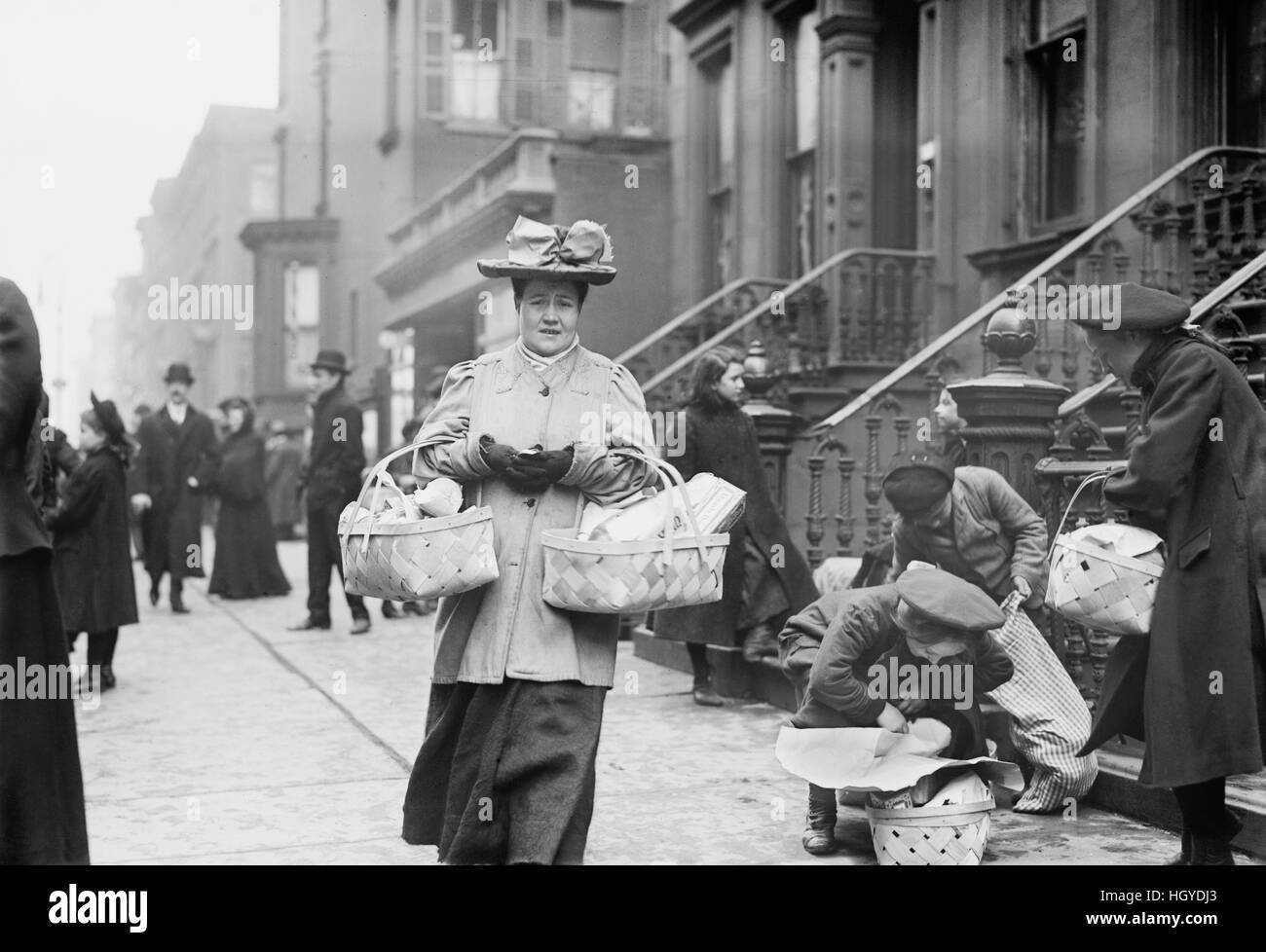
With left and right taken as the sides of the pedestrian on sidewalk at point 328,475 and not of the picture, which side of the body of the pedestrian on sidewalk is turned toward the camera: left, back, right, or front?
left

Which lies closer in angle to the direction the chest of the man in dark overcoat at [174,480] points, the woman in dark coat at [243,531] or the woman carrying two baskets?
the woman carrying two baskets

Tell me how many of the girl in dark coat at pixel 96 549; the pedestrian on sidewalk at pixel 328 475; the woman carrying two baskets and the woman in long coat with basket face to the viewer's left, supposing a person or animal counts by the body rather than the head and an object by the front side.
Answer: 3

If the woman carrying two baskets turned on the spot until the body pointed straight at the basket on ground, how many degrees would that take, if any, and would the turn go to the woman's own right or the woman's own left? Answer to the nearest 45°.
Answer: approximately 90° to the woman's own left

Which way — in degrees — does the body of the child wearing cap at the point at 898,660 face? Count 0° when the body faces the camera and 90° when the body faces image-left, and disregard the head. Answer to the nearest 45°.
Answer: approximately 315°

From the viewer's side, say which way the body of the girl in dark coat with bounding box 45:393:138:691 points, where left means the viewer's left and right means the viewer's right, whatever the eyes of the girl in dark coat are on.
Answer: facing to the left of the viewer
